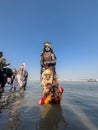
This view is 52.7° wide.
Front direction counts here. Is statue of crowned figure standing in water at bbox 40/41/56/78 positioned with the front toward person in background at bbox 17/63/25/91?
no

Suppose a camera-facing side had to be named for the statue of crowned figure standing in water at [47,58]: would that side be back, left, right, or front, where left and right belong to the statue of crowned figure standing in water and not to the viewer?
front
